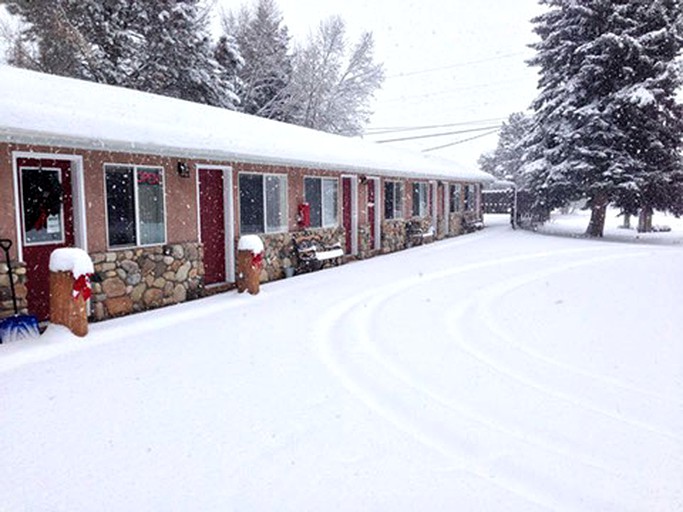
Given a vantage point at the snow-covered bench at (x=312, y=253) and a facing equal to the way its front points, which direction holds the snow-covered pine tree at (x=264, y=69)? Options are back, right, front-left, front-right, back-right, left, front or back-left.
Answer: back-left

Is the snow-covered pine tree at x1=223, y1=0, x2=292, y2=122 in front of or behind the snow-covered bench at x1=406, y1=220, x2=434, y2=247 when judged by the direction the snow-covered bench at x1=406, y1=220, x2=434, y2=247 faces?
behind

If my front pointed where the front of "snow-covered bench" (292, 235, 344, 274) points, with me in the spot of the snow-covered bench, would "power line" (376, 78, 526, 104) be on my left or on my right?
on my left

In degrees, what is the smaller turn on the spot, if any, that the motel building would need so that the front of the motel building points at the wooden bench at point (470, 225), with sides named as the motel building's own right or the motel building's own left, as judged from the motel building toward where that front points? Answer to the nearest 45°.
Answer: approximately 90° to the motel building's own left

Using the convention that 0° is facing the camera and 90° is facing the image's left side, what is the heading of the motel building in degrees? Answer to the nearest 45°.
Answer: approximately 315°

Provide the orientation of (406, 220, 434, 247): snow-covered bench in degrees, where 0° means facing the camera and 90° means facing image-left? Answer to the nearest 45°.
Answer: approximately 315°

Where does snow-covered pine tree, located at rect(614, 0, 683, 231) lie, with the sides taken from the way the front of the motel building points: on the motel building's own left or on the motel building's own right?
on the motel building's own left

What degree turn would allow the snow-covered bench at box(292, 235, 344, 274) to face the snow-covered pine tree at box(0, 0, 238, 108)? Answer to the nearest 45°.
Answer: approximately 180°

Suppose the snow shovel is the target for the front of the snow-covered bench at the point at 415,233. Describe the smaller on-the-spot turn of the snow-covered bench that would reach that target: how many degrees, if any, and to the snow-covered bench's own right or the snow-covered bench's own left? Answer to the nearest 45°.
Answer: approximately 45° to the snow-covered bench's own right

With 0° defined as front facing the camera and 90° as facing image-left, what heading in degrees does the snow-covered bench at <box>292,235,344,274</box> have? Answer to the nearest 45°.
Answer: approximately 315°

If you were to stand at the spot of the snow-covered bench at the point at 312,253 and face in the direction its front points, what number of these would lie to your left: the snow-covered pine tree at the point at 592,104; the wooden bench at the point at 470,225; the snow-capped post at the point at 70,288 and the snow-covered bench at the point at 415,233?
3

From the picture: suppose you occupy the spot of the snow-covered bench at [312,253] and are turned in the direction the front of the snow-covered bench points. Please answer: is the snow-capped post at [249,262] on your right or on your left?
on your right

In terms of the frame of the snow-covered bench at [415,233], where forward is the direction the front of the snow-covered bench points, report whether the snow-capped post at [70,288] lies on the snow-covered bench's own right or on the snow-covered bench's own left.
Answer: on the snow-covered bench's own right
